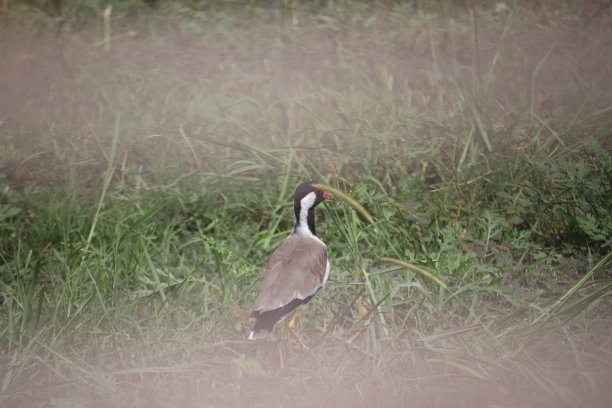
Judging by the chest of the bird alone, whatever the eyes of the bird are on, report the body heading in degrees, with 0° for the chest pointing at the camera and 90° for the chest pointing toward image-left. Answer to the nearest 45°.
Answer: approximately 225°
